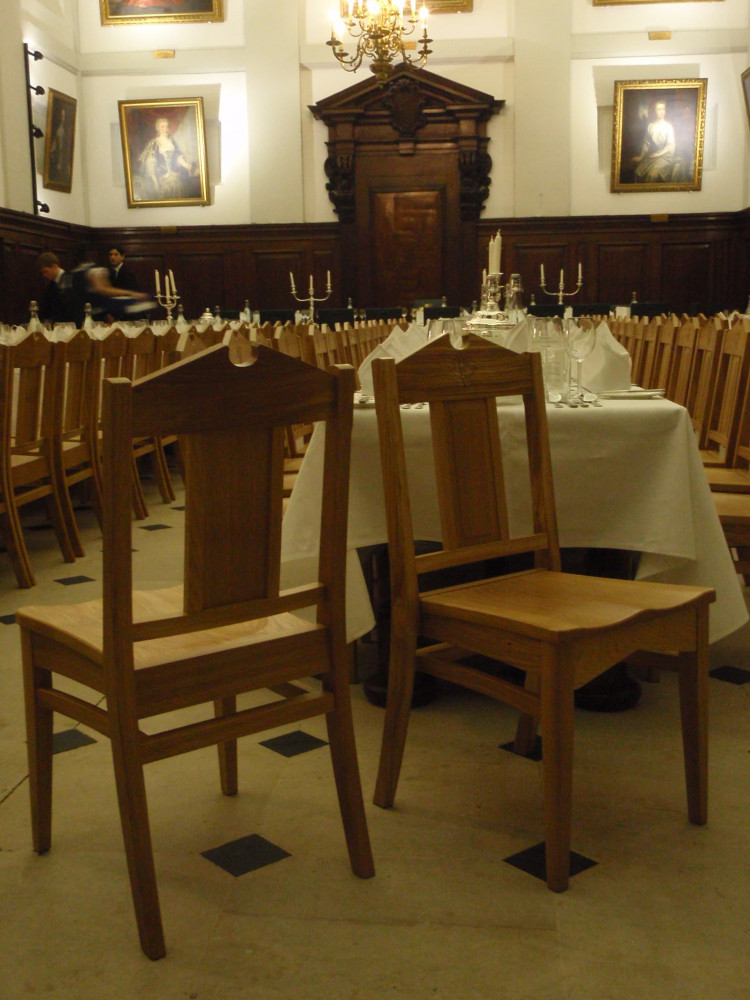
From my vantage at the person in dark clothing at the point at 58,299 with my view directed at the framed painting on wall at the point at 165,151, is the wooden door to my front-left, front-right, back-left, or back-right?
front-right

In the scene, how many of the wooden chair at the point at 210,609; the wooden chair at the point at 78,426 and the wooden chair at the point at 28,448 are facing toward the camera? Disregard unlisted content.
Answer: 0

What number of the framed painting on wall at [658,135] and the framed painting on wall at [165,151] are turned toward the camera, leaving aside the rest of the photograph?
2

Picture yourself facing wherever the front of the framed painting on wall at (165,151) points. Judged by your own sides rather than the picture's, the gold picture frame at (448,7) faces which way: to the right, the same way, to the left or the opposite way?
the same way

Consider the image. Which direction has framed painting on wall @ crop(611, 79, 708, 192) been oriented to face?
toward the camera

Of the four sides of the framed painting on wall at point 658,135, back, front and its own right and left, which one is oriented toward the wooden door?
right

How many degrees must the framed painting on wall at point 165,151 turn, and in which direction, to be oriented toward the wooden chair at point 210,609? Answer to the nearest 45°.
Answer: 0° — it already faces it

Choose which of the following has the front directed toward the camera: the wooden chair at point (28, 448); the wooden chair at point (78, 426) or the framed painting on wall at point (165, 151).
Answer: the framed painting on wall

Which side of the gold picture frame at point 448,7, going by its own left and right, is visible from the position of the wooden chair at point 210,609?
front

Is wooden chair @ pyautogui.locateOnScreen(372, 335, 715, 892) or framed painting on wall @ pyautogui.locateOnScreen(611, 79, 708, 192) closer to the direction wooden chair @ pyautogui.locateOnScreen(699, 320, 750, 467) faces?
the wooden chair

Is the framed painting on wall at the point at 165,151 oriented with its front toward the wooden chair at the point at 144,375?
yes

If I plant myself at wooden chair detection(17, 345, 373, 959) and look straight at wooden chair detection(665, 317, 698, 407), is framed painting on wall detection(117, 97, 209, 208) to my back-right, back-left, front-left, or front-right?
front-left

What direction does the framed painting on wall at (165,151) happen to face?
toward the camera

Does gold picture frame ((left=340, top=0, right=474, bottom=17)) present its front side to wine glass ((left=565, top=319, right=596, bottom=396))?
yes

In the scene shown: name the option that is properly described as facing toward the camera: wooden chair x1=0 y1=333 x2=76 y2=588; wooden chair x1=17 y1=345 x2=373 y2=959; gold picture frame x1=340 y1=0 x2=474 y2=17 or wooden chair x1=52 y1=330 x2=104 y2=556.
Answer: the gold picture frame

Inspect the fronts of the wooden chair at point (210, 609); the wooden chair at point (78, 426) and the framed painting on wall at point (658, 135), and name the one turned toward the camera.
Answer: the framed painting on wall
